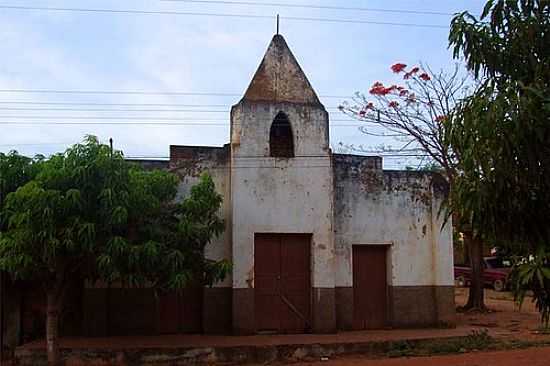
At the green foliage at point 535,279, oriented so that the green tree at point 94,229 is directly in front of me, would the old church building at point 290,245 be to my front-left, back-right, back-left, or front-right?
front-right

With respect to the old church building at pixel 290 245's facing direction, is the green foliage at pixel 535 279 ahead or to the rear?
ahead

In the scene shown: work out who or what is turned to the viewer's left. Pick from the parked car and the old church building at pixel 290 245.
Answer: the parked car

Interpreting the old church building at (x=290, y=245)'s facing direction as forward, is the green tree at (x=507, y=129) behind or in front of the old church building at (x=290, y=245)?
in front

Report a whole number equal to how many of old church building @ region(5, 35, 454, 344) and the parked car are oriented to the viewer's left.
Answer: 1

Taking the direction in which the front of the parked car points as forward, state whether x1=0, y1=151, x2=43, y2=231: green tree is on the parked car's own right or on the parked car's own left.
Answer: on the parked car's own left

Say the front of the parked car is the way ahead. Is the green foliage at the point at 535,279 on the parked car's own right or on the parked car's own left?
on the parked car's own left

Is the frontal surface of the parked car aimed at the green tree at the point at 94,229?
no

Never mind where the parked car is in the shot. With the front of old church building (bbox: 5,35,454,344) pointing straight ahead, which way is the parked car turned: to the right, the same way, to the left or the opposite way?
to the right

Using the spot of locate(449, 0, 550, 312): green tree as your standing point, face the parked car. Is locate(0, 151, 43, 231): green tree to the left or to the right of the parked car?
left

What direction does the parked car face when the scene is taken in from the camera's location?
facing to the left of the viewer

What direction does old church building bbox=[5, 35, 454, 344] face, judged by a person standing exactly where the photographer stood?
facing the viewer

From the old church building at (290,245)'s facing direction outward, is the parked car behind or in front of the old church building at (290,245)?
behind
